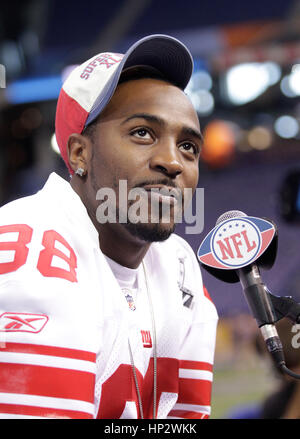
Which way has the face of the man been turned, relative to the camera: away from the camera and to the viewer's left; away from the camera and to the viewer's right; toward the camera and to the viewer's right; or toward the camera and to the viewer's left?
toward the camera and to the viewer's right

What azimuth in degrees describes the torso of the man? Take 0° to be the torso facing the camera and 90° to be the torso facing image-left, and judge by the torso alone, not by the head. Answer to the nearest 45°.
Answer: approximately 315°
